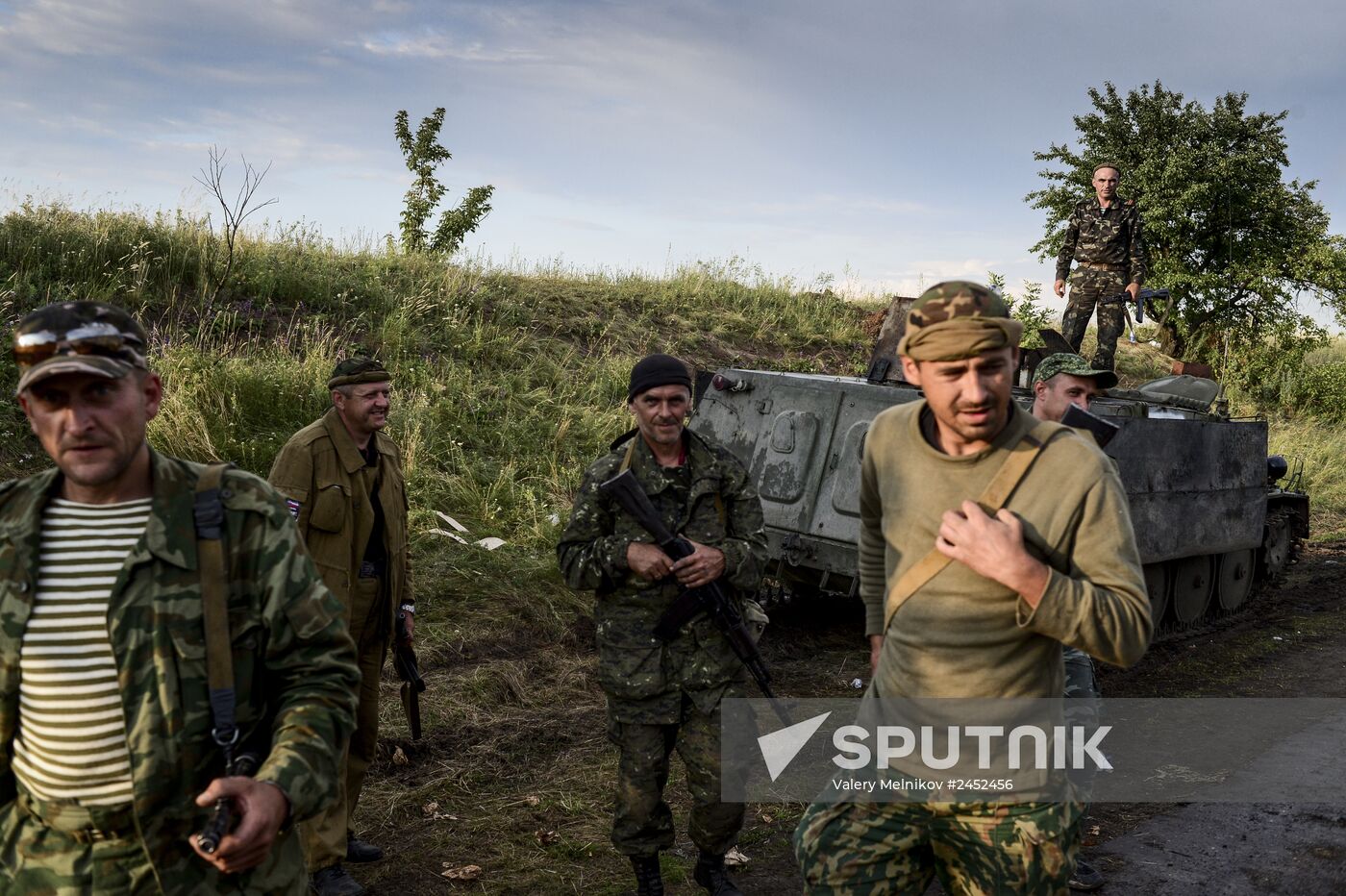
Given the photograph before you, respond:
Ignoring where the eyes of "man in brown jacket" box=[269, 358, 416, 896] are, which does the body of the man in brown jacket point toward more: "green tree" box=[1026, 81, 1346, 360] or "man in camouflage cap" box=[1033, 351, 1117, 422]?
the man in camouflage cap

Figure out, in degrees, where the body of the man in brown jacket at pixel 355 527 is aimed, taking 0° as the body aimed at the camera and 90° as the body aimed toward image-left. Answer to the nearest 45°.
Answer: approximately 315°

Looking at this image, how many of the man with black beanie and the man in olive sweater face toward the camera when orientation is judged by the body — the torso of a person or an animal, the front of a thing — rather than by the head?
2

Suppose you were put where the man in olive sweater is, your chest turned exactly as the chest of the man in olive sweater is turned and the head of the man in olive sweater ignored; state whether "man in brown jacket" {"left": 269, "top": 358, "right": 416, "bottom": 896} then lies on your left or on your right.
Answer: on your right

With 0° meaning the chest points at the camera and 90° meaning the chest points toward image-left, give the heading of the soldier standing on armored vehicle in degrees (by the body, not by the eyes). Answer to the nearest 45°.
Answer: approximately 0°

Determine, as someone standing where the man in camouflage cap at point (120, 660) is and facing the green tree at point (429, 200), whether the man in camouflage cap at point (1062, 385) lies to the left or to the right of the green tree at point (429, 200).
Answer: right

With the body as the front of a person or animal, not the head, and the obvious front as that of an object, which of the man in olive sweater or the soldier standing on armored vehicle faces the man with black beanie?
the soldier standing on armored vehicle

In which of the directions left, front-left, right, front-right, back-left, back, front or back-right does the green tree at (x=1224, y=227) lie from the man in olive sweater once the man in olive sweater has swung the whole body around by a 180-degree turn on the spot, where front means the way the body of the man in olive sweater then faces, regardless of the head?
front

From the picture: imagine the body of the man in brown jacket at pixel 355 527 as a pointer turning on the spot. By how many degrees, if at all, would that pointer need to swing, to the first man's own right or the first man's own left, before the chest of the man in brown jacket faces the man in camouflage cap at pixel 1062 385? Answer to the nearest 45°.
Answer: approximately 45° to the first man's own left

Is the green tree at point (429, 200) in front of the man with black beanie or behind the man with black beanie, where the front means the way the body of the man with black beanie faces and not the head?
behind
